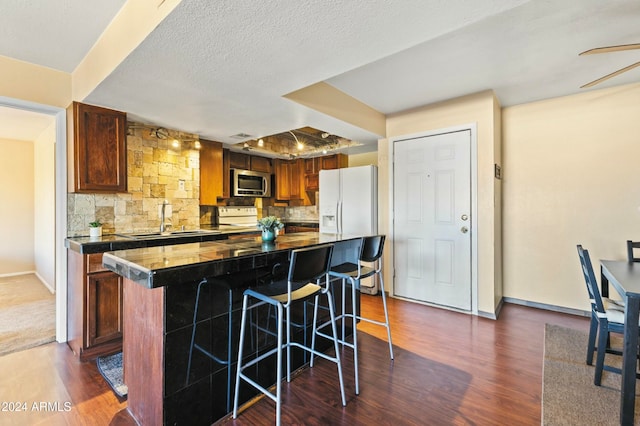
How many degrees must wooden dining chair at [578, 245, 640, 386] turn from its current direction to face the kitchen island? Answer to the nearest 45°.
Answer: approximately 135° to its right

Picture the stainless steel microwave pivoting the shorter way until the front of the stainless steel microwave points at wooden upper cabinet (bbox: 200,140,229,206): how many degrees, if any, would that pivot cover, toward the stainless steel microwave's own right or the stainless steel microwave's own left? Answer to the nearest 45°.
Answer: approximately 90° to the stainless steel microwave's own right

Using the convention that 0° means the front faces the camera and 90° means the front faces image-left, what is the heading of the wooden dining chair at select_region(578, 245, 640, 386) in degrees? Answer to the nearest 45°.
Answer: approximately 270°

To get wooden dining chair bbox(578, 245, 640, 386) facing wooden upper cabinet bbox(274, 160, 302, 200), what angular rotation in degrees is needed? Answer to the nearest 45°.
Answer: approximately 180°

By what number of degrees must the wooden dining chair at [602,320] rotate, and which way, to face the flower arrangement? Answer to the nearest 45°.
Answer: approximately 135° to its right

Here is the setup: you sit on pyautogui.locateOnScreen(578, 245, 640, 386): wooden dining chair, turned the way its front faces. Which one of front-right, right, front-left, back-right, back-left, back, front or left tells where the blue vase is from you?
back-right

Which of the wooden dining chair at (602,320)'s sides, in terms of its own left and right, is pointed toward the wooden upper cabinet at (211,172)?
back

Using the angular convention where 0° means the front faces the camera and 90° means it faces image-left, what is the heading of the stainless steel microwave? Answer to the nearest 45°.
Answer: approximately 315°
